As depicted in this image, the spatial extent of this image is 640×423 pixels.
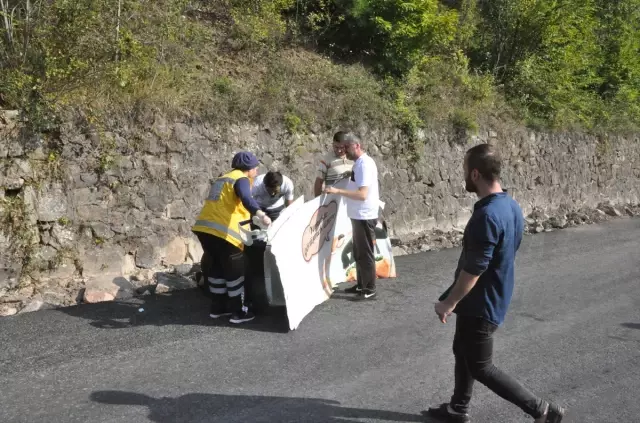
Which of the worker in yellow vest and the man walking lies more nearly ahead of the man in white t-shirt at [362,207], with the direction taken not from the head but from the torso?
the worker in yellow vest

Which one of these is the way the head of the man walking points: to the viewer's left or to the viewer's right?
to the viewer's left

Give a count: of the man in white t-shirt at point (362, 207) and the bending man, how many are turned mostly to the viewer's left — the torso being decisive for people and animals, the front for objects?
1

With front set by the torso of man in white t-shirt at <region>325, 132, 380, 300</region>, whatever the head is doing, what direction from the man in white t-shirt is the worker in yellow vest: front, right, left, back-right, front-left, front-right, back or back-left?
front-left

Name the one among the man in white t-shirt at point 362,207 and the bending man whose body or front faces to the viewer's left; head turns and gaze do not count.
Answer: the man in white t-shirt

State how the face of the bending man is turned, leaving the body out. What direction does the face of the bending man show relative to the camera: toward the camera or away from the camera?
toward the camera

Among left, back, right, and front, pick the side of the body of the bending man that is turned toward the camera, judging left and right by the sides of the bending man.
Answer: front

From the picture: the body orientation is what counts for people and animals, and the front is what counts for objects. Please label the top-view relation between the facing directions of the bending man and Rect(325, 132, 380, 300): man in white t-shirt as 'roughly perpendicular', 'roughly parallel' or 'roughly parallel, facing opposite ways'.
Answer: roughly perpendicular

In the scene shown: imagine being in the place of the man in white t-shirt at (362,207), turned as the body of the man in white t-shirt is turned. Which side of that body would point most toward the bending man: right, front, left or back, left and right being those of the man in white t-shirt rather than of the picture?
front

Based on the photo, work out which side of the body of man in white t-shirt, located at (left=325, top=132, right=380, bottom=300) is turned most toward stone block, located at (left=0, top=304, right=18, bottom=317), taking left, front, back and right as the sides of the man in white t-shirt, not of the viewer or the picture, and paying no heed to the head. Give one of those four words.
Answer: front

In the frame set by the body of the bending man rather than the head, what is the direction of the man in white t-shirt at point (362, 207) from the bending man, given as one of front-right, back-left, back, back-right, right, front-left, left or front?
left

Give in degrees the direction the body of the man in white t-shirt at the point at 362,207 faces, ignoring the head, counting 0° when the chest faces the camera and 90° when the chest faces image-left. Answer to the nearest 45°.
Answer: approximately 90°
